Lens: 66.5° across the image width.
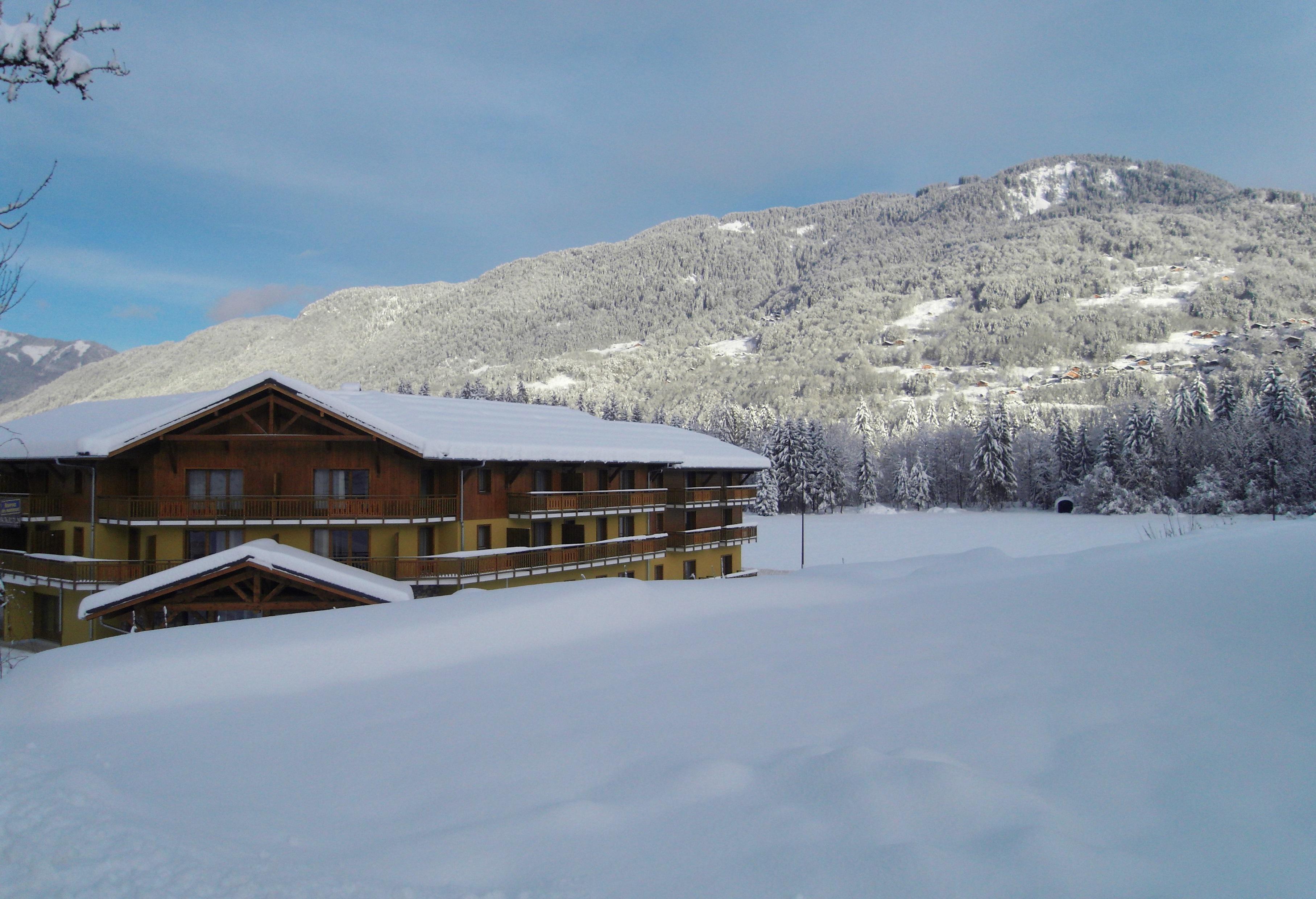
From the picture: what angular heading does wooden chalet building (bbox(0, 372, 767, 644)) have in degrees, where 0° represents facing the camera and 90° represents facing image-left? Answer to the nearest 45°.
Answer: approximately 0°
